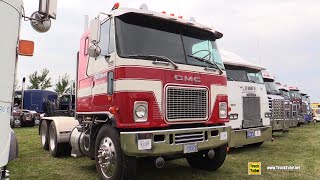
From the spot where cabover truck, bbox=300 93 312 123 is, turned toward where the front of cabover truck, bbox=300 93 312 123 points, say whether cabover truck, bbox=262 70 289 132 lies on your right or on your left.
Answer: on your right

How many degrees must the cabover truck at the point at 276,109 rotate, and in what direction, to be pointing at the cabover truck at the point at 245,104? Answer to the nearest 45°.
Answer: approximately 45° to its right

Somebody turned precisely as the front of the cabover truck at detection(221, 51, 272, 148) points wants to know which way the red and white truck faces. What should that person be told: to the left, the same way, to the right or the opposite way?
the same way

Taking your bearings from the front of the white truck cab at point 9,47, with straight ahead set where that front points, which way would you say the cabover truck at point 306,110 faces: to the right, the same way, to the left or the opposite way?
the same way

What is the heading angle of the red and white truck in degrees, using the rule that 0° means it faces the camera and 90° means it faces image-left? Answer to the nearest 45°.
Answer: approximately 315°

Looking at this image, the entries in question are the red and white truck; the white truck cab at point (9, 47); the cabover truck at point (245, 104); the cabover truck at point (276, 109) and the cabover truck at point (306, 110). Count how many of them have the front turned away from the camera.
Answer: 0

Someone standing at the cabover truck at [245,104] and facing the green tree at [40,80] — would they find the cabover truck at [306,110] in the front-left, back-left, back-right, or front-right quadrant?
front-right

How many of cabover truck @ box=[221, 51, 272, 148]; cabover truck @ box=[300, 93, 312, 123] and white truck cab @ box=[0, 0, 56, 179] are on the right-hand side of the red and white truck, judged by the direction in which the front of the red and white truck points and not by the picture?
1

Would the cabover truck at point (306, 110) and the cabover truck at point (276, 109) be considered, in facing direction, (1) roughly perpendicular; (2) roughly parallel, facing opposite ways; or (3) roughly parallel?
roughly parallel

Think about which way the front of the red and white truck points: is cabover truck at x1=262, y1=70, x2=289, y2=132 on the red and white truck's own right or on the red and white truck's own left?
on the red and white truck's own left

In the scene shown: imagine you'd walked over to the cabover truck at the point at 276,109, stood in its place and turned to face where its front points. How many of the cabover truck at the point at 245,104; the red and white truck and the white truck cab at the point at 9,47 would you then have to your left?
0

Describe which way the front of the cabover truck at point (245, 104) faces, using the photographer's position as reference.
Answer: facing the viewer and to the right of the viewer

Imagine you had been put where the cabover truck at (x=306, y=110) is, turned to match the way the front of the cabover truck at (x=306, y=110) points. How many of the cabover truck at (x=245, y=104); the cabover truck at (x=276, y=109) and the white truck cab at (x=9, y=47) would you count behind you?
0

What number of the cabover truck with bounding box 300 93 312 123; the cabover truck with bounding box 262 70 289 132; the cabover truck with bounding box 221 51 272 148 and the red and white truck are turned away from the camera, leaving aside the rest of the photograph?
0

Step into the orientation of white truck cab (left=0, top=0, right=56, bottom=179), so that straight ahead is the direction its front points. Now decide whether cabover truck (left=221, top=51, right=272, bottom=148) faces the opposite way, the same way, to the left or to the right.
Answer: the same way

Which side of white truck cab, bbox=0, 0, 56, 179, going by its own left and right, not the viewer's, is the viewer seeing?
front

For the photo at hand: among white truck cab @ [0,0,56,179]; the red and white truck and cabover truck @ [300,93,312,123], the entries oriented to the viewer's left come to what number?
0

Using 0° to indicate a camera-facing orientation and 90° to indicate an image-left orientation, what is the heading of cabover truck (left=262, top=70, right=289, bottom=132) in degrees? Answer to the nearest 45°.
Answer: approximately 315°

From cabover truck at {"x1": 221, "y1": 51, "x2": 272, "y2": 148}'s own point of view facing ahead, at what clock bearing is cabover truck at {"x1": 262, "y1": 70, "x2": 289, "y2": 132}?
cabover truck at {"x1": 262, "y1": 70, "x2": 289, "y2": 132} is roughly at 8 o'clock from cabover truck at {"x1": 221, "y1": 51, "x2": 272, "y2": 148}.

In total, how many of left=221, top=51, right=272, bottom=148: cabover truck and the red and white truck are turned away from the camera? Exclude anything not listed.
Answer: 0

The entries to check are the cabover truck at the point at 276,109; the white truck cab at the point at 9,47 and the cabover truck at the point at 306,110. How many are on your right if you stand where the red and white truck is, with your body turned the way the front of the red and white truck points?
1

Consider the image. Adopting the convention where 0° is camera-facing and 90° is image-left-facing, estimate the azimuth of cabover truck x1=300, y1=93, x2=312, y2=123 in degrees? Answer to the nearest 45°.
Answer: approximately 315°
